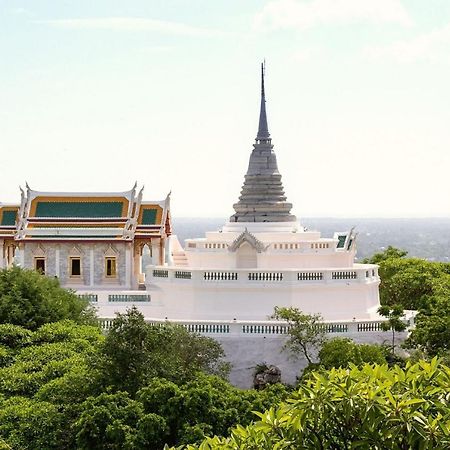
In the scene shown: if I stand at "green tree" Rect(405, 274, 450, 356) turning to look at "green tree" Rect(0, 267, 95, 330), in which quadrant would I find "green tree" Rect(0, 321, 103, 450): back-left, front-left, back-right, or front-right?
front-left

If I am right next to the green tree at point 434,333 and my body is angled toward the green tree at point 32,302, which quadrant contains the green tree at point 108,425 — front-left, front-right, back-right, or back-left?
front-left
